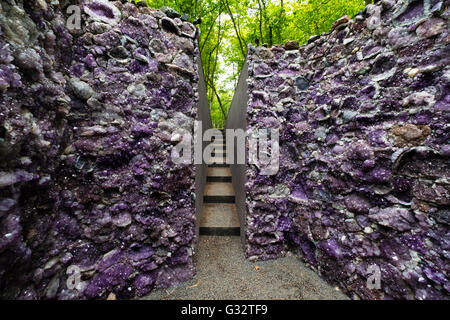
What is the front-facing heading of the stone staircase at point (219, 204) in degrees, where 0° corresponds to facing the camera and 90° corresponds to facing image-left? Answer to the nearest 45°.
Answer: approximately 0°
